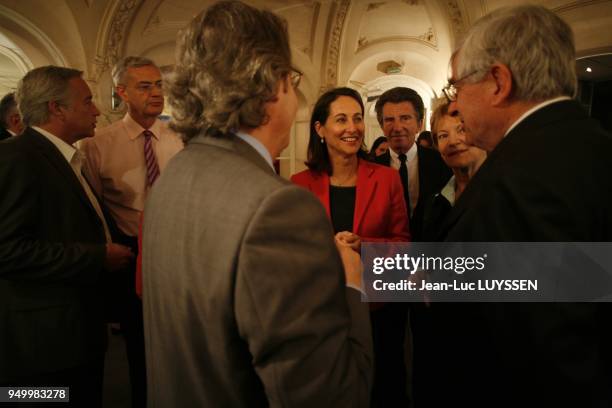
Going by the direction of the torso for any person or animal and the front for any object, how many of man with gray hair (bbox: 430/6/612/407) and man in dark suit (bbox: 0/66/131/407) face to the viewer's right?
1

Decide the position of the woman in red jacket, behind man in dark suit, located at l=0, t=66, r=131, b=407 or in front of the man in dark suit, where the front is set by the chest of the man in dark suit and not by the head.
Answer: in front

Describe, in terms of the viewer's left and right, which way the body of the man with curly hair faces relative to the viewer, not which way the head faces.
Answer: facing away from the viewer and to the right of the viewer

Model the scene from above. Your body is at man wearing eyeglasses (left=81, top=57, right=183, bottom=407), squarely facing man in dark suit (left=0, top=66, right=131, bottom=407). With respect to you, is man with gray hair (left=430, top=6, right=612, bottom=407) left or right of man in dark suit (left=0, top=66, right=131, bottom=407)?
left

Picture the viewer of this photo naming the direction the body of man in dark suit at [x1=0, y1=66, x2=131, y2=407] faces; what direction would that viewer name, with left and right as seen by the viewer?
facing to the right of the viewer

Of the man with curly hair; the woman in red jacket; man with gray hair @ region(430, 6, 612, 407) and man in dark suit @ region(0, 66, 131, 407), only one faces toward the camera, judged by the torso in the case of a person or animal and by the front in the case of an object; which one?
the woman in red jacket

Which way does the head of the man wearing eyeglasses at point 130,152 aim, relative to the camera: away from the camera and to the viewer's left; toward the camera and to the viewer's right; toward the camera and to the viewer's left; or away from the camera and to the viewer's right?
toward the camera and to the viewer's right

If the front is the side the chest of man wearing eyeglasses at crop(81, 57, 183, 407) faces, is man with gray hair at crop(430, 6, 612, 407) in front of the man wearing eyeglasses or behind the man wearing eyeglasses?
in front

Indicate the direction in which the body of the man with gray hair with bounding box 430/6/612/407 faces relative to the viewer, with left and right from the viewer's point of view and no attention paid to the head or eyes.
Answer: facing away from the viewer and to the left of the viewer

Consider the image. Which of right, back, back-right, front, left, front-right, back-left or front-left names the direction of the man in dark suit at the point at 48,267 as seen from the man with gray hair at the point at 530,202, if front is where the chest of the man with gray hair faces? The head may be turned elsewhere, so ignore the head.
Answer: front-left
